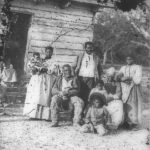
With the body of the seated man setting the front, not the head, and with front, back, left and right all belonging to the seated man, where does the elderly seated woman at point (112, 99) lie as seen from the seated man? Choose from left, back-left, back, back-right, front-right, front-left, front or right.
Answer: left

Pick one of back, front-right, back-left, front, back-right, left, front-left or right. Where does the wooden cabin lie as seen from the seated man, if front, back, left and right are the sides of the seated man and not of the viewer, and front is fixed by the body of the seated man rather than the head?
back

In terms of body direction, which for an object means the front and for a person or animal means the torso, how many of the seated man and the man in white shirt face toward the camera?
2

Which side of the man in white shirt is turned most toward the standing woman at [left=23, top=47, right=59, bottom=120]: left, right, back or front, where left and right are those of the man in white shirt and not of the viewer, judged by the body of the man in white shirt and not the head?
right

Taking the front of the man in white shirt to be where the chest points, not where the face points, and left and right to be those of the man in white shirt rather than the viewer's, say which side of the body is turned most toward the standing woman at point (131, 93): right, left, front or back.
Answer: left

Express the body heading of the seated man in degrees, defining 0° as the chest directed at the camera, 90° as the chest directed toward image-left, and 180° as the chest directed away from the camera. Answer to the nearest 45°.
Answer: approximately 0°

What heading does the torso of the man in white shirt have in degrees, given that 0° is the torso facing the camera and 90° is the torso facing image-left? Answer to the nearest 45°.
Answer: approximately 0°

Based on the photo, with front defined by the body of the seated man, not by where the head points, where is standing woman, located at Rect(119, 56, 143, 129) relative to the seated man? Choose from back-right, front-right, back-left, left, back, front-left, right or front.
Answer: left
